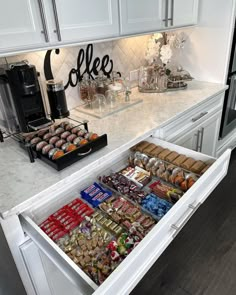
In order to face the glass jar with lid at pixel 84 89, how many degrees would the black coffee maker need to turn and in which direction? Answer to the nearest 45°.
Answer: approximately 90° to its left

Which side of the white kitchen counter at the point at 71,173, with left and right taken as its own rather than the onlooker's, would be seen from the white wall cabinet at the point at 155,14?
left

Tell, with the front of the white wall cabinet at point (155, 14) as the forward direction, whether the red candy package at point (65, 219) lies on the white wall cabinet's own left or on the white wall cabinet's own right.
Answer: on the white wall cabinet's own right

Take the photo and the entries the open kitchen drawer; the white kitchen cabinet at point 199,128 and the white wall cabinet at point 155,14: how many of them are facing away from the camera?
0

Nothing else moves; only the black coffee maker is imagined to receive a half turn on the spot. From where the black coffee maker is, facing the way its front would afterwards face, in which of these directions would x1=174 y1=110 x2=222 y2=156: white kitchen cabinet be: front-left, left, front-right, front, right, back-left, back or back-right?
back-right

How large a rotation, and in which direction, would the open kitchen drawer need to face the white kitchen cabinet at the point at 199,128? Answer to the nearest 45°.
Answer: approximately 90° to its left

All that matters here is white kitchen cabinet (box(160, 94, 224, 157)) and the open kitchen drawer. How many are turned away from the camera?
0

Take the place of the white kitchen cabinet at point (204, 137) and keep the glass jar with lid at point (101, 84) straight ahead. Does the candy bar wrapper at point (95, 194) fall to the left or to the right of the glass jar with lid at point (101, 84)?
left

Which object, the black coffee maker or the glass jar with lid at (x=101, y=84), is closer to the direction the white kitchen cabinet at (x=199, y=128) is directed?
the black coffee maker

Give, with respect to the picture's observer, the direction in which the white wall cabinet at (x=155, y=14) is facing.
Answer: facing the viewer and to the right of the viewer
